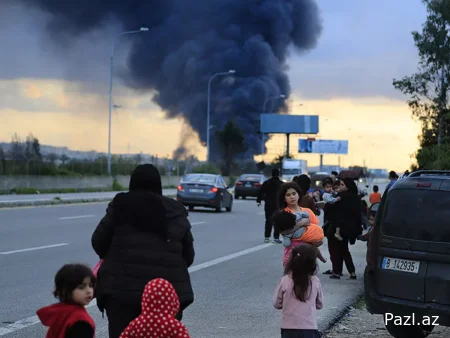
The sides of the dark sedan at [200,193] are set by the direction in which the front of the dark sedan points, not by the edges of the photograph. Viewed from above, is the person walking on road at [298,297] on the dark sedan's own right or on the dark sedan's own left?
on the dark sedan's own right

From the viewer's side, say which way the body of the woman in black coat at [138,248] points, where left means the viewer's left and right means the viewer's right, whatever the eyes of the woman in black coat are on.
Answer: facing away from the viewer

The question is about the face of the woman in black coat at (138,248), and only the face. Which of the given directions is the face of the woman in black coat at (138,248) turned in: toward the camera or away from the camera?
away from the camera

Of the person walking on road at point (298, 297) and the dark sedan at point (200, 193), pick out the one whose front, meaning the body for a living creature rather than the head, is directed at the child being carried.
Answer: the person walking on road

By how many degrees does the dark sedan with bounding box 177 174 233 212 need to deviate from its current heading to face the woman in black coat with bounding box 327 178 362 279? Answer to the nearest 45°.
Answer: approximately 135° to its right

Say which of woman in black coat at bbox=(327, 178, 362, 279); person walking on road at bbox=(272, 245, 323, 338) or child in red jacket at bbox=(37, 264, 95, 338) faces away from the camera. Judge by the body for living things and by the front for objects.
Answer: the person walking on road

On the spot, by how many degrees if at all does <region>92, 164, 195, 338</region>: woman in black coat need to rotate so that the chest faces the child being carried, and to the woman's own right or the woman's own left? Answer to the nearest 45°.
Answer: approximately 45° to the woman's own right

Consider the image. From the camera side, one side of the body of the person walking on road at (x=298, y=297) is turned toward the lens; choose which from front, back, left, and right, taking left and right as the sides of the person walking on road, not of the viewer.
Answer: back

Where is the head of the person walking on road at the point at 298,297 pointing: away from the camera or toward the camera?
away from the camera

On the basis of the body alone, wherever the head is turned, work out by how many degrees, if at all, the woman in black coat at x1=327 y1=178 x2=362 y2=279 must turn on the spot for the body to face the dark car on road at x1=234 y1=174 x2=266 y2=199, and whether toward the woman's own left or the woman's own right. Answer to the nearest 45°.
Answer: approximately 90° to the woman's own right

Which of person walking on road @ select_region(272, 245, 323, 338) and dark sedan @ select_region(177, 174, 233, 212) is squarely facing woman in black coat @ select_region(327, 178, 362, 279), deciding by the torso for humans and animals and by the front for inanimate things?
the person walking on road

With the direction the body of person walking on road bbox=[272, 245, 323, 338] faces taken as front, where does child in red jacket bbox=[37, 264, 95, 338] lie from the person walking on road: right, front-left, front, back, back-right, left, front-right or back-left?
back-left
